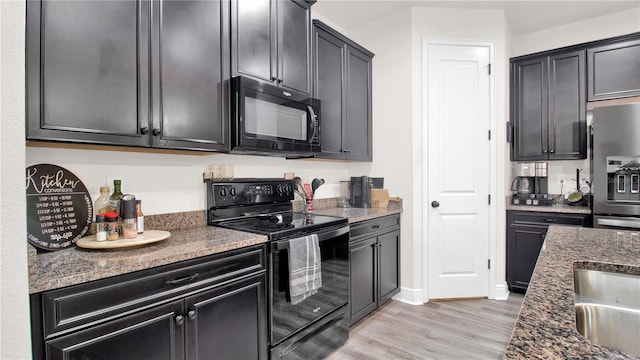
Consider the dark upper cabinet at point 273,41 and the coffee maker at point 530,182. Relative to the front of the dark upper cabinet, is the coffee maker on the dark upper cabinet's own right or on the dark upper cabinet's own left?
on the dark upper cabinet's own left

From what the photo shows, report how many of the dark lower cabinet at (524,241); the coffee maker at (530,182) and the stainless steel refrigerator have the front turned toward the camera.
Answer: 3

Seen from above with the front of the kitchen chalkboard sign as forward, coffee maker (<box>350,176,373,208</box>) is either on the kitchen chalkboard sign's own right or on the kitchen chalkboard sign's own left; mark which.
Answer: on the kitchen chalkboard sign's own left

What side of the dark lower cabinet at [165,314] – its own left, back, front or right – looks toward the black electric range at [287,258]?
left

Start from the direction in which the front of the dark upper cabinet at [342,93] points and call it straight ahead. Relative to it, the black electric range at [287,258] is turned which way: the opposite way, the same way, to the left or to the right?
the same way

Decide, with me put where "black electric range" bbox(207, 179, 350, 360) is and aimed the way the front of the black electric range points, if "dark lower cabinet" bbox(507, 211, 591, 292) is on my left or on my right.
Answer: on my left

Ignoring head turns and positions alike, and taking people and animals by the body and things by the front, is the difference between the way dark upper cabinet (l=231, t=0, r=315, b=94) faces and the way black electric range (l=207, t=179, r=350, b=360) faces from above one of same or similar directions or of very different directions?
same or similar directions

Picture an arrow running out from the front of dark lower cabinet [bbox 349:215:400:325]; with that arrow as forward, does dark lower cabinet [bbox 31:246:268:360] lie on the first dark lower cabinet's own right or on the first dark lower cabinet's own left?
on the first dark lower cabinet's own right

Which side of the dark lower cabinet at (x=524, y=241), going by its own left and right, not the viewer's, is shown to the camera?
front

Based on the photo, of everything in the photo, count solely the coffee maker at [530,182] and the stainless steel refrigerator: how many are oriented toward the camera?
2

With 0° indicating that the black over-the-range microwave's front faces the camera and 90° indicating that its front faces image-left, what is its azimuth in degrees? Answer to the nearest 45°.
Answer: approximately 315°

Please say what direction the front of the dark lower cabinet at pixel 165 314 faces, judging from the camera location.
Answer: facing the viewer and to the right of the viewer

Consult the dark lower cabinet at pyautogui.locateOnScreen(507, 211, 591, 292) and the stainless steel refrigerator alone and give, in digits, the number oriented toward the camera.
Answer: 2

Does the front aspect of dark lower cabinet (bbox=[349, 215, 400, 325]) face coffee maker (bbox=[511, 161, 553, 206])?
no

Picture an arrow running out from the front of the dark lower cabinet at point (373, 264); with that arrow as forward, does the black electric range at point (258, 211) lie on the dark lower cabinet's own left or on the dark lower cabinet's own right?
on the dark lower cabinet's own right

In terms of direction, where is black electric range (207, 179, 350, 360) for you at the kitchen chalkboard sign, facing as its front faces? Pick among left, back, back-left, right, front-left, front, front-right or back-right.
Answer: front-left

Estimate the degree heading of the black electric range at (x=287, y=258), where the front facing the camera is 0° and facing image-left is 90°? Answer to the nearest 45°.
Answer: approximately 315°

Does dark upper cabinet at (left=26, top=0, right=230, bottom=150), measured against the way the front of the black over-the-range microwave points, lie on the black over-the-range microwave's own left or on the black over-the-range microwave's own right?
on the black over-the-range microwave's own right
